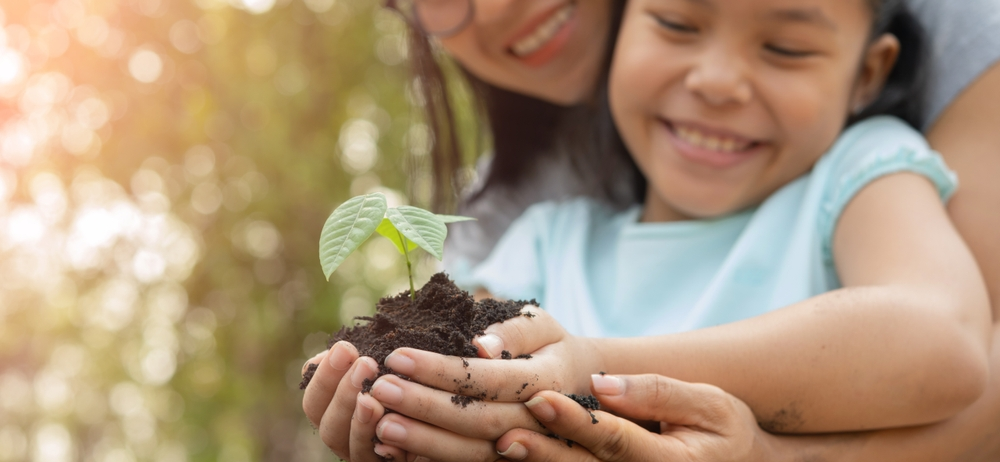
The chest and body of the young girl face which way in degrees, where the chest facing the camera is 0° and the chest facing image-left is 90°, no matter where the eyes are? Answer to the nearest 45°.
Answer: approximately 45°
